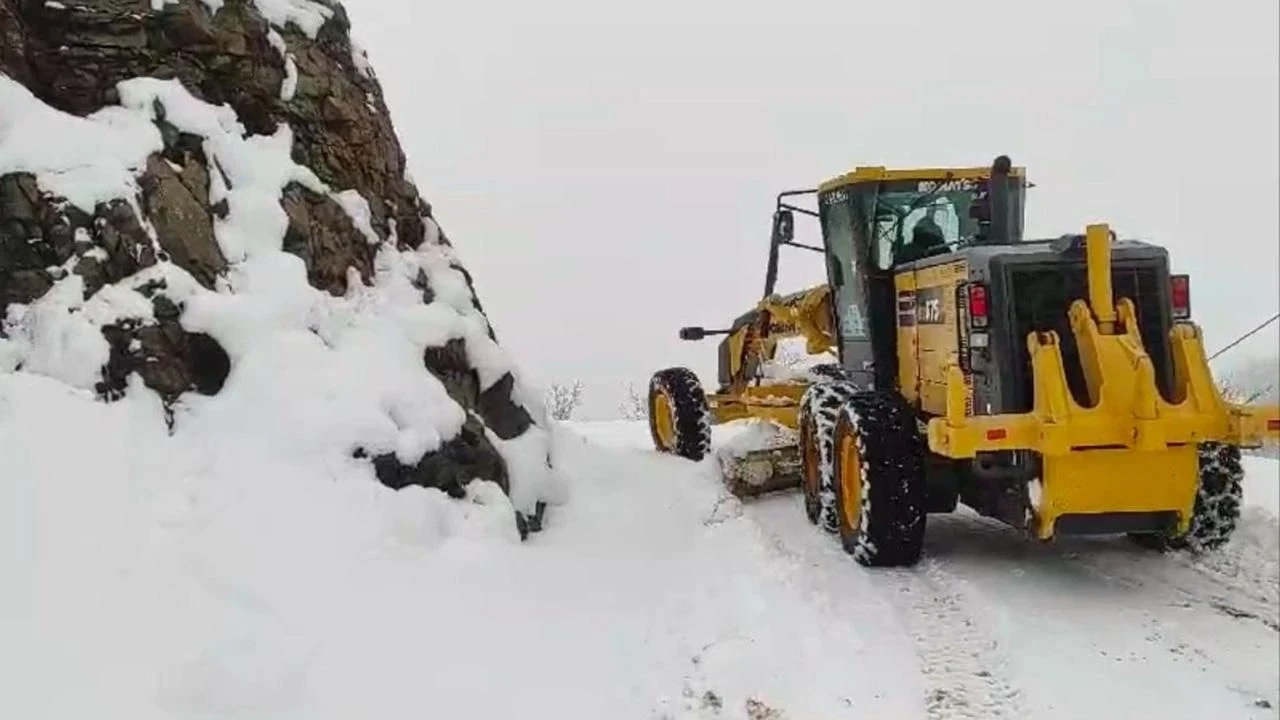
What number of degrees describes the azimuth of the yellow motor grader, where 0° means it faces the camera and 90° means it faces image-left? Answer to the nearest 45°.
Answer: approximately 135°
